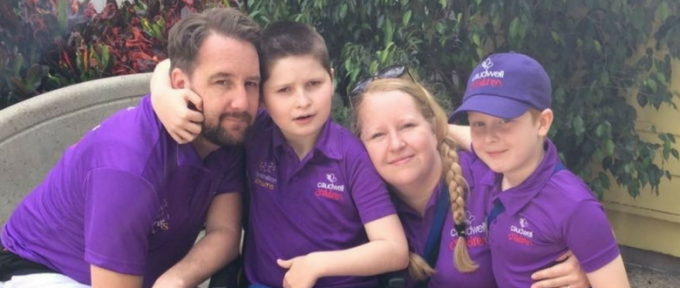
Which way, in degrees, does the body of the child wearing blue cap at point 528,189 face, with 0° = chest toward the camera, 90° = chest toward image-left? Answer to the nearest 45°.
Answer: approximately 45°

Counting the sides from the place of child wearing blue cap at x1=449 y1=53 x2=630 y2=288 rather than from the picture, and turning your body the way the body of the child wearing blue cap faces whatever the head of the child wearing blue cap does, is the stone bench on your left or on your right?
on your right

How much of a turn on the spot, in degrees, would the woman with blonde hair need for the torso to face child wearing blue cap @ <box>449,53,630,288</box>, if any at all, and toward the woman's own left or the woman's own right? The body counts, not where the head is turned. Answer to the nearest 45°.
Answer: approximately 45° to the woman's own left

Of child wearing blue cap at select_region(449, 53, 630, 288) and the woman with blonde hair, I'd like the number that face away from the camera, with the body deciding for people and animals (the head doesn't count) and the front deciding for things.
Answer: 0

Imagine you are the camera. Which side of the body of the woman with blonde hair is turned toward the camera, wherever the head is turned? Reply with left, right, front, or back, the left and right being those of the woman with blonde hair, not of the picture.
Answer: front

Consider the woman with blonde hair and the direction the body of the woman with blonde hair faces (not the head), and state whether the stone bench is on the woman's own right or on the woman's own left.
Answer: on the woman's own right

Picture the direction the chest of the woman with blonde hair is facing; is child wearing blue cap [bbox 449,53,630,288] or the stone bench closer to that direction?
the child wearing blue cap
